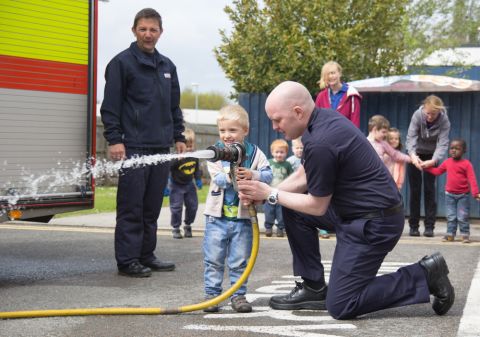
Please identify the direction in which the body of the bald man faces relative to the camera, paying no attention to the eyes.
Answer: to the viewer's left

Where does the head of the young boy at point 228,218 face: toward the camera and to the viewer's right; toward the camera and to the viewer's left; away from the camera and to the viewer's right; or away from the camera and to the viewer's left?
toward the camera and to the viewer's left

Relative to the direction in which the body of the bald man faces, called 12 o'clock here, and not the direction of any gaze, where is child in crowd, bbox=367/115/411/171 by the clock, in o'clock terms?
The child in crowd is roughly at 3 o'clock from the bald man.

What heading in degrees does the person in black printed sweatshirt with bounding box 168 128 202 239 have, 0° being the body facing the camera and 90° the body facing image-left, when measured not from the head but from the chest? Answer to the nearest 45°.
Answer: approximately 0°

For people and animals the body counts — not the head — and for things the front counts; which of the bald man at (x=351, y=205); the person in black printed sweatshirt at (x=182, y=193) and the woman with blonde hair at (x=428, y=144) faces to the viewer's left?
the bald man

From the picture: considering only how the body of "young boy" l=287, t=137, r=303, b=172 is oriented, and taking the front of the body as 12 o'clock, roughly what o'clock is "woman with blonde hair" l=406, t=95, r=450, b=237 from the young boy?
The woman with blonde hair is roughly at 9 o'clock from the young boy.
